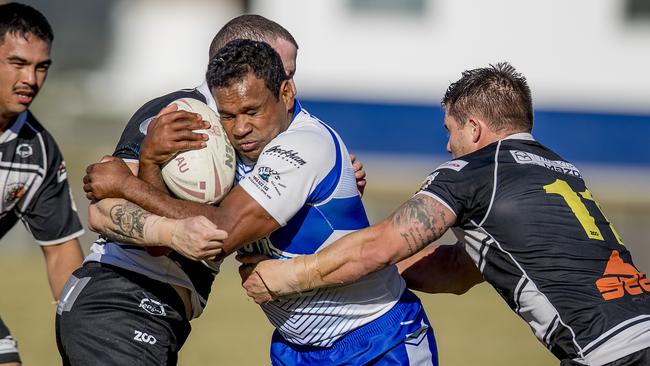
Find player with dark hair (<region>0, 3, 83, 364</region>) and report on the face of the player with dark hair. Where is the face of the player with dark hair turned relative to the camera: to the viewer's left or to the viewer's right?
to the viewer's right

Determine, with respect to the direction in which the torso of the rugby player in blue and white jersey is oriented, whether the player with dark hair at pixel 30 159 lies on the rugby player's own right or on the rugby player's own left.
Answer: on the rugby player's own right
